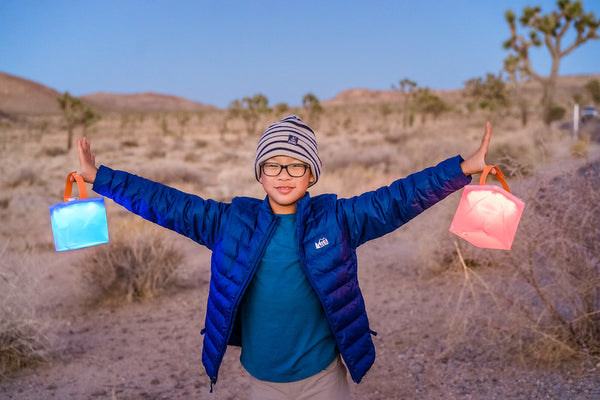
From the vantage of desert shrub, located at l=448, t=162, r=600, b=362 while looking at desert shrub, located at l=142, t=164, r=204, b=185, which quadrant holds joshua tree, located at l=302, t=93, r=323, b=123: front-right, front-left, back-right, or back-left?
front-right

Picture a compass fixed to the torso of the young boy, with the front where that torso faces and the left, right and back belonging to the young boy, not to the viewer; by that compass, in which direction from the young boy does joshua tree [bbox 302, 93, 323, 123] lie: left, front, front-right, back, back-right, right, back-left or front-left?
back

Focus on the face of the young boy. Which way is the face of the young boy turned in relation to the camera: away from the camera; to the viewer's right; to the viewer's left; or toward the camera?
toward the camera

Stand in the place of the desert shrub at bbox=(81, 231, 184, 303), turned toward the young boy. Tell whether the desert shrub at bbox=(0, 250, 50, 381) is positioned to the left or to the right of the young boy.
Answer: right

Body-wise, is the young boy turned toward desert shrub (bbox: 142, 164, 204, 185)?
no

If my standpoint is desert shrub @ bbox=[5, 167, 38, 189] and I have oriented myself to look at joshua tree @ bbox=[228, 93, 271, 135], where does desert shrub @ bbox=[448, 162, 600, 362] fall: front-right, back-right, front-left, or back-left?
back-right

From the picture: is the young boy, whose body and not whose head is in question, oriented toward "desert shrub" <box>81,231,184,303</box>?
no

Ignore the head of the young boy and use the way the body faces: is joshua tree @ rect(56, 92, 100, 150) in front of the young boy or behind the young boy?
behind

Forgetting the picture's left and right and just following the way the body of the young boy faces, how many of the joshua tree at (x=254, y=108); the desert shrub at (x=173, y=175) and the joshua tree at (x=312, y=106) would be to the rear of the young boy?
3

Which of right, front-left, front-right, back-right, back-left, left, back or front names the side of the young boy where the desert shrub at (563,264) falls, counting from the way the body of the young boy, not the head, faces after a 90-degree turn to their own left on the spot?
front-left

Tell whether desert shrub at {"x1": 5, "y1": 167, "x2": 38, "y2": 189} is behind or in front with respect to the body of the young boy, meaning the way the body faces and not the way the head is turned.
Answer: behind

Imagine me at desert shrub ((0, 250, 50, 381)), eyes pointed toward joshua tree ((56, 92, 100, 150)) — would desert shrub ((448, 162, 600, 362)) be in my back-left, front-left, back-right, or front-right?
back-right

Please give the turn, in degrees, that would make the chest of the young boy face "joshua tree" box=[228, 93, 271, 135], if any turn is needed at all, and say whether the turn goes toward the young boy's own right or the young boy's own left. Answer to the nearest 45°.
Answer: approximately 180°

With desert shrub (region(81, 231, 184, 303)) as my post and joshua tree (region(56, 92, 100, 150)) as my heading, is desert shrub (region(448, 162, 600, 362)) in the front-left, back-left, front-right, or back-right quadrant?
back-right

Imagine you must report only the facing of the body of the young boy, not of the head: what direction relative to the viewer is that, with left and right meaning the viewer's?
facing the viewer

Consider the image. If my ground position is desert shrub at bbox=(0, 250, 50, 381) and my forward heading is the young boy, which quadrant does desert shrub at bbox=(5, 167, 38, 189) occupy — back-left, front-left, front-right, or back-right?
back-left
